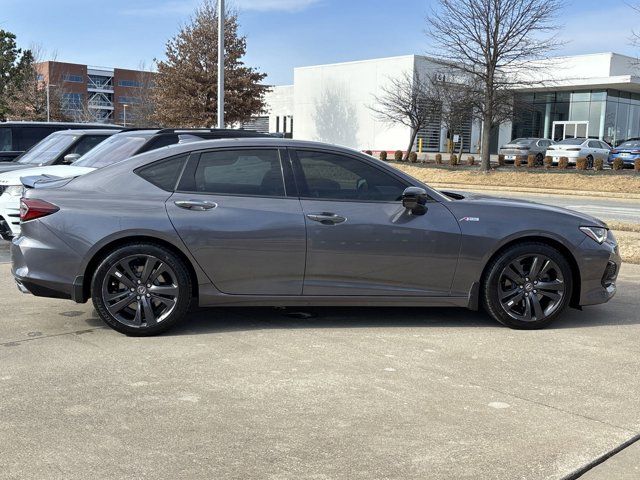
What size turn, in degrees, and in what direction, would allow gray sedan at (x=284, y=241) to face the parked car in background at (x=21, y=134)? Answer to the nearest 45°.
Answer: approximately 135° to its left

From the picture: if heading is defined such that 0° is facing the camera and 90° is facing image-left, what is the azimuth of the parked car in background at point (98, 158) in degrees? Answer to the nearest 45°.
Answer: approximately 45°

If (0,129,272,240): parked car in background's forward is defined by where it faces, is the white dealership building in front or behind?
behind

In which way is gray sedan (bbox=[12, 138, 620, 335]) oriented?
to the viewer's right

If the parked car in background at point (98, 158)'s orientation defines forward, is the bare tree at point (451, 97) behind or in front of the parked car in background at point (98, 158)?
behind

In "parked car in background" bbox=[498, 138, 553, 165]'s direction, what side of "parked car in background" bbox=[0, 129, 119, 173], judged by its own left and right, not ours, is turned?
back

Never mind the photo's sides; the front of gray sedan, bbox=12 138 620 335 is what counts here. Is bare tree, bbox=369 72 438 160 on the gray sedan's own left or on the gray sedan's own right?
on the gray sedan's own left

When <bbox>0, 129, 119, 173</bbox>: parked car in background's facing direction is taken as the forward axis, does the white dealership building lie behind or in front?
behind

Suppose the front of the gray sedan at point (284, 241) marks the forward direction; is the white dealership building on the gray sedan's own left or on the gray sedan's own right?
on the gray sedan's own left

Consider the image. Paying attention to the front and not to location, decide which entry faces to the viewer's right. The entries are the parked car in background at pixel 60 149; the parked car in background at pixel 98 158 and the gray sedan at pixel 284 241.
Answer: the gray sedan

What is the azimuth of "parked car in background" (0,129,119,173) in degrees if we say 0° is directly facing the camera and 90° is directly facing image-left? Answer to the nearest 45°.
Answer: approximately 45°

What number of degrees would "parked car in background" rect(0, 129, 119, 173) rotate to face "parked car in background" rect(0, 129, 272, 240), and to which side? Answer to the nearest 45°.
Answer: approximately 45° to its left

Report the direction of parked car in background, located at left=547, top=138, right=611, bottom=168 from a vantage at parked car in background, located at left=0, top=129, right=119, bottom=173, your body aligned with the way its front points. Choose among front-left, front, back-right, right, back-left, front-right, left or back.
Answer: back

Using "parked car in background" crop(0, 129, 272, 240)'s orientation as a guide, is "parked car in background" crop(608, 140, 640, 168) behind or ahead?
behind

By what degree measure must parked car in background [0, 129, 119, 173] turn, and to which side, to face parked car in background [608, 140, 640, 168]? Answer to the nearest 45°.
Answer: approximately 180°

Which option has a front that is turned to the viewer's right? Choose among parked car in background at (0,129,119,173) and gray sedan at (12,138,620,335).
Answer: the gray sedan
